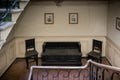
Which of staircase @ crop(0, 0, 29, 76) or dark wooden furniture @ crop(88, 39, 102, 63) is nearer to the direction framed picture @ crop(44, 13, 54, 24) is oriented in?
the staircase

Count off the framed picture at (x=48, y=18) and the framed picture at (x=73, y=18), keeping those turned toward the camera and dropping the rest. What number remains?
2

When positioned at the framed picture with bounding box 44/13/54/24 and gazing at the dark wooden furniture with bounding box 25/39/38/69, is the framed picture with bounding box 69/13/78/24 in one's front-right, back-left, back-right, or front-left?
back-left

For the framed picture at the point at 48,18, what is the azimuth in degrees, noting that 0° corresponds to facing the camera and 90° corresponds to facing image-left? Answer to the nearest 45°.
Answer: approximately 0°

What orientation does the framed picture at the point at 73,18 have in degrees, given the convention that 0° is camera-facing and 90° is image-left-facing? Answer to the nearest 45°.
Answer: approximately 0°

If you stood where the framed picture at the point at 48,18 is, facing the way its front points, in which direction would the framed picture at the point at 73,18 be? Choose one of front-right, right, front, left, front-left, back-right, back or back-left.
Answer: left

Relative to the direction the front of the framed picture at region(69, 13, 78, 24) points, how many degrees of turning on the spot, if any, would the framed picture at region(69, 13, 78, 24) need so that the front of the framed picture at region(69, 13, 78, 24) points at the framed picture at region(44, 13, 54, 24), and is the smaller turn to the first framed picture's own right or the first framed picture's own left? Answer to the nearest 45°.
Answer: approximately 90° to the first framed picture's own right

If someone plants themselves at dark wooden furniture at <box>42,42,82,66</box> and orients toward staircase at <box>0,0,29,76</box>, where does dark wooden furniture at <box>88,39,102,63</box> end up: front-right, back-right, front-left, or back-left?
back-left
